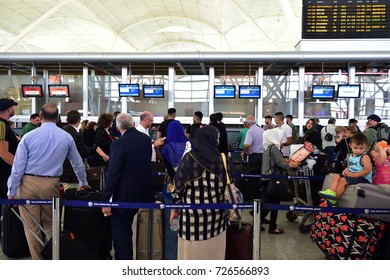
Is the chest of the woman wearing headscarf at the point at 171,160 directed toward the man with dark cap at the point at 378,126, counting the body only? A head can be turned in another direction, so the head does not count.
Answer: no

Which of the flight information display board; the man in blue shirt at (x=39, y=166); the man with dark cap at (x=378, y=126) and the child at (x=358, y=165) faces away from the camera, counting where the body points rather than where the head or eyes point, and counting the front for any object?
the man in blue shirt

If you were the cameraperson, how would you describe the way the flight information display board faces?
facing the viewer

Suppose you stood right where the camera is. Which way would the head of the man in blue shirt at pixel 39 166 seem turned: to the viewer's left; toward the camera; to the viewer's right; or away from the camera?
away from the camera

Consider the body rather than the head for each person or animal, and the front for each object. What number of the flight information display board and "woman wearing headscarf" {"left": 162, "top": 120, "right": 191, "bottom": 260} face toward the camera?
1

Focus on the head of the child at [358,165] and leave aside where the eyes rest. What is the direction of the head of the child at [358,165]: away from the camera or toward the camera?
toward the camera

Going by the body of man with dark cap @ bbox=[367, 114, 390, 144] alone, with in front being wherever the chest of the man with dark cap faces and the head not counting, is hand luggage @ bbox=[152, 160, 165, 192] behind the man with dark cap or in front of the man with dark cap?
in front

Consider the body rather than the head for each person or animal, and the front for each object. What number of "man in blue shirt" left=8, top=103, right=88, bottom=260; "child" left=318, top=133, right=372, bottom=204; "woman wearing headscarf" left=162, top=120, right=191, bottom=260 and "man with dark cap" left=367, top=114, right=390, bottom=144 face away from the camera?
2

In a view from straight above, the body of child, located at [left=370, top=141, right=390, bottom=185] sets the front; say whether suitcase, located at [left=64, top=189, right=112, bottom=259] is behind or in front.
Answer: in front

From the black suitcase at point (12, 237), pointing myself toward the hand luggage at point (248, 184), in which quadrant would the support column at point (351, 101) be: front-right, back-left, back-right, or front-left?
front-left

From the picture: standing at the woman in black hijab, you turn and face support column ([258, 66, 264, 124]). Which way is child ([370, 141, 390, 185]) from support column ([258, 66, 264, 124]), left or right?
right

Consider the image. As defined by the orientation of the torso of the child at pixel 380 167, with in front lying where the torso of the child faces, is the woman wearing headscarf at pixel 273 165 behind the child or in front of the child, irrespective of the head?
in front

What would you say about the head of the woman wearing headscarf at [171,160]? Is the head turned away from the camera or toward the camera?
away from the camera

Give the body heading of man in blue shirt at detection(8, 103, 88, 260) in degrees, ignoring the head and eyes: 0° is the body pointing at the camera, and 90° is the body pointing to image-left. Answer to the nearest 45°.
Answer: approximately 180°
